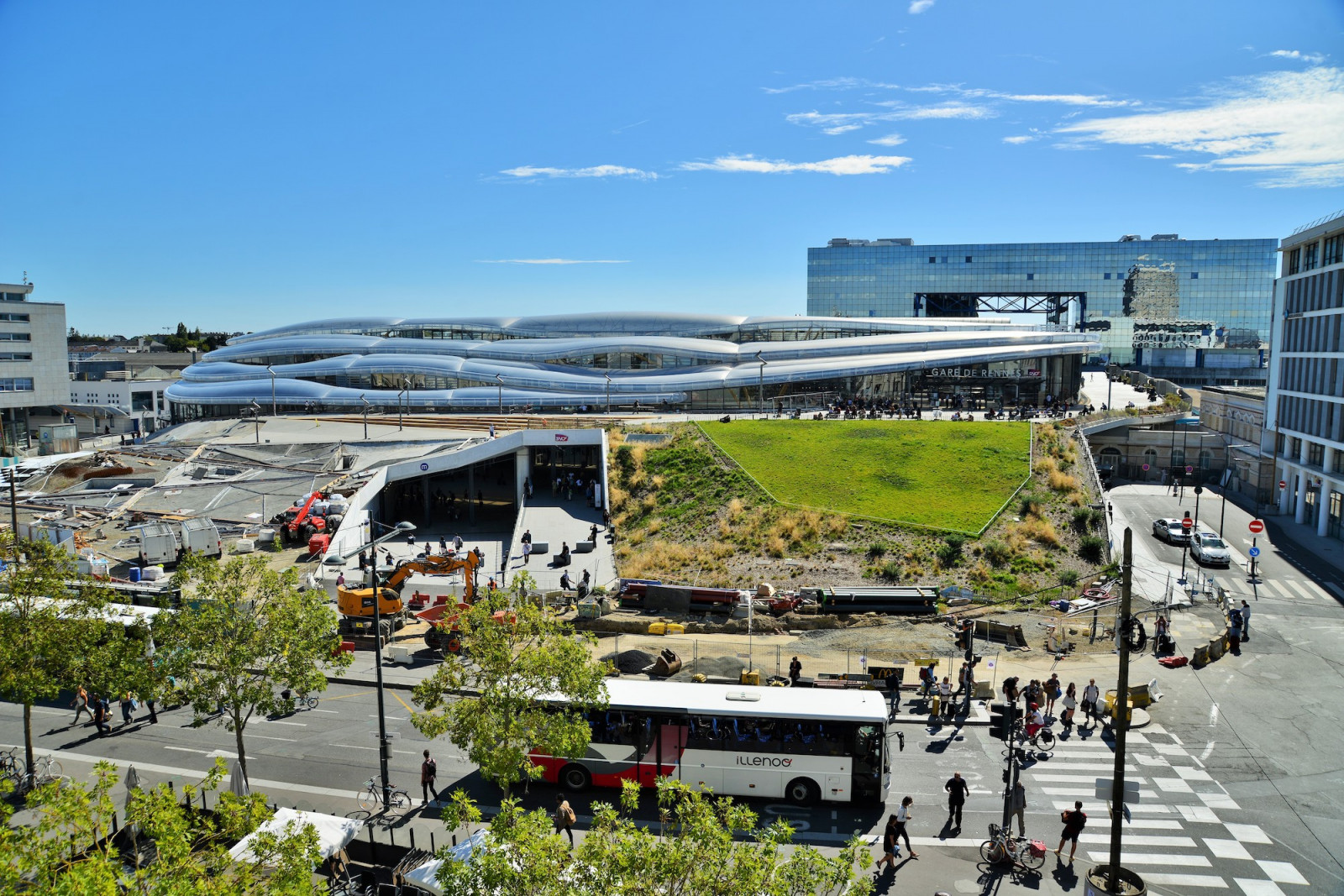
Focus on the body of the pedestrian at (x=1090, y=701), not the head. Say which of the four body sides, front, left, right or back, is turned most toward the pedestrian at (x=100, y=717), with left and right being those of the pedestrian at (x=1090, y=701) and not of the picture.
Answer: right

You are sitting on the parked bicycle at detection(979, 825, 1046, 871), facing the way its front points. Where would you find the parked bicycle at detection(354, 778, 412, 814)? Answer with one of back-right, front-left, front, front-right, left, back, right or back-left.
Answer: front

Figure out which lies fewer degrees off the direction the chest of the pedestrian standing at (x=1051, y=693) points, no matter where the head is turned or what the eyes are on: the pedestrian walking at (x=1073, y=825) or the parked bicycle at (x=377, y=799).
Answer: the pedestrian walking

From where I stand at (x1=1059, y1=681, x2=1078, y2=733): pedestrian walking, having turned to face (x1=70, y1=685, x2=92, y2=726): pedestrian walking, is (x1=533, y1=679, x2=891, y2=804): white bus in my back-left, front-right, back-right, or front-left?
front-left

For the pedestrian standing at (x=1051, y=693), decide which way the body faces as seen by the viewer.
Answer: toward the camera

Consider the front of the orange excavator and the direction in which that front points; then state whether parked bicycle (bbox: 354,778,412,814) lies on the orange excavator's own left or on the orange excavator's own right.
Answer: on the orange excavator's own right

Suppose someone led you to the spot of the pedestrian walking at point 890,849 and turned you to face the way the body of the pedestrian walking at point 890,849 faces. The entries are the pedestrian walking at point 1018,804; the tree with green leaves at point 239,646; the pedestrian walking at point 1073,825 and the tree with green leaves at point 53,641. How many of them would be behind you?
2

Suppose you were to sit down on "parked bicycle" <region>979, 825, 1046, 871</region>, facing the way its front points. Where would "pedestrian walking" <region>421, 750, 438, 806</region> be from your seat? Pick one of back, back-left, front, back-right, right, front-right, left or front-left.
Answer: front
